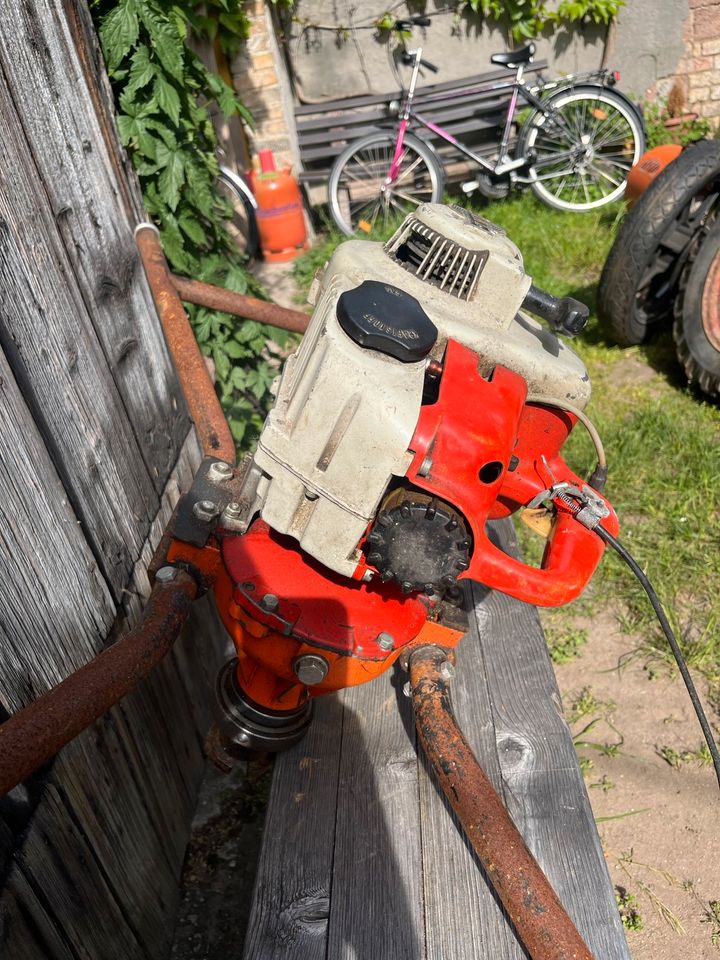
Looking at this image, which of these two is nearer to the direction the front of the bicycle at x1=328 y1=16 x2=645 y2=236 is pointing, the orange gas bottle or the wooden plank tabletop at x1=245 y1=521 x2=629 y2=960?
the orange gas bottle

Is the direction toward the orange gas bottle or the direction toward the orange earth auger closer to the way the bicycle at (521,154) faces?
the orange gas bottle

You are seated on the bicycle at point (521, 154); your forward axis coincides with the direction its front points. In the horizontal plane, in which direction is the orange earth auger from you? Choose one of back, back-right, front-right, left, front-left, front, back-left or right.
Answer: left

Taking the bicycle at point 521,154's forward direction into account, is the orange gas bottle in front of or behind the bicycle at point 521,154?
in front

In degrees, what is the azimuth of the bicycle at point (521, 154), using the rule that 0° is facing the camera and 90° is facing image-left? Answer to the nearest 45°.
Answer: approximately 90°

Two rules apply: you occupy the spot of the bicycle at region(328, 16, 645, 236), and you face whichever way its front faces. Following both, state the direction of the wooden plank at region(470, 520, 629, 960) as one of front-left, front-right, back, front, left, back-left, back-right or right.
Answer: left

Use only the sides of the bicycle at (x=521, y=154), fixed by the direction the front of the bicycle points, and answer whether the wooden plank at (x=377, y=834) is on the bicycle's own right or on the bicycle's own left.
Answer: on the bicycle's own left

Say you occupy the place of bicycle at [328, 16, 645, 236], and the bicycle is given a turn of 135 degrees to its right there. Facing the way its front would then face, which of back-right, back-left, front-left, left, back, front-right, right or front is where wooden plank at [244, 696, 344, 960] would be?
back-right

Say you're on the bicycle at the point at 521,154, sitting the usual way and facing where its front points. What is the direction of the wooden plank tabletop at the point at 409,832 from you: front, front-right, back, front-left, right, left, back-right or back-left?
left
